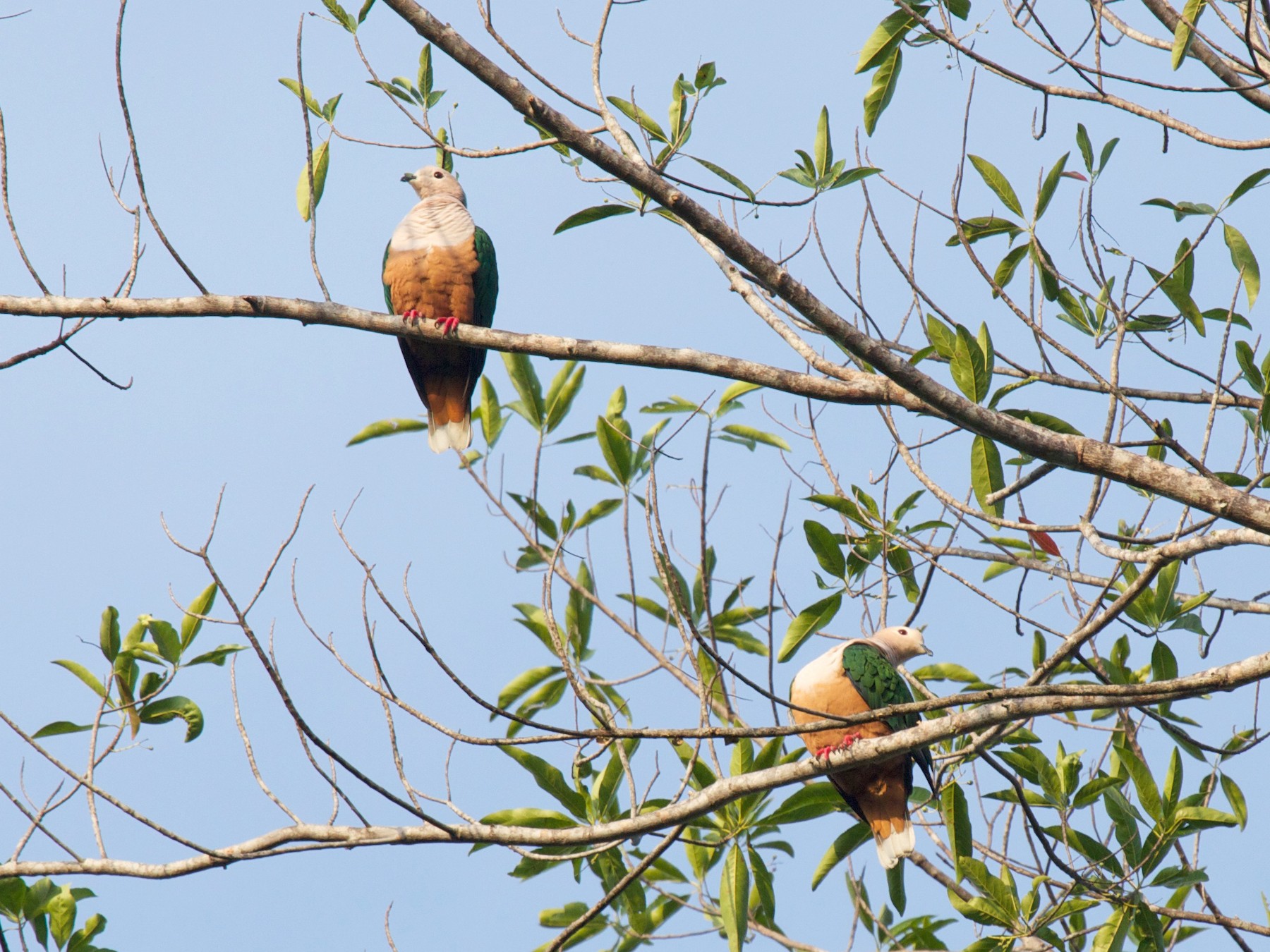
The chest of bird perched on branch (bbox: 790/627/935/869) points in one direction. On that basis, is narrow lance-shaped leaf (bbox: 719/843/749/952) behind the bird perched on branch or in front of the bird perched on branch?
in front

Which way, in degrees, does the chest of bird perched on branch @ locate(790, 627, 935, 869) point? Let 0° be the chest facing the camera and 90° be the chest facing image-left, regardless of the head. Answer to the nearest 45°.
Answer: approximately 45°

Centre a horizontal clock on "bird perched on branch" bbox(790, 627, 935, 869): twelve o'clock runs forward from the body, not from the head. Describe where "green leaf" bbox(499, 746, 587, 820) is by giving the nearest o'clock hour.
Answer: The green leaf is roughly at 12 o'clock from the bird perched on branch.

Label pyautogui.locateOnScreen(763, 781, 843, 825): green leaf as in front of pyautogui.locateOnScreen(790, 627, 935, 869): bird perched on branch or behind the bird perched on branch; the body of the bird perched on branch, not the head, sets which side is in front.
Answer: in front
